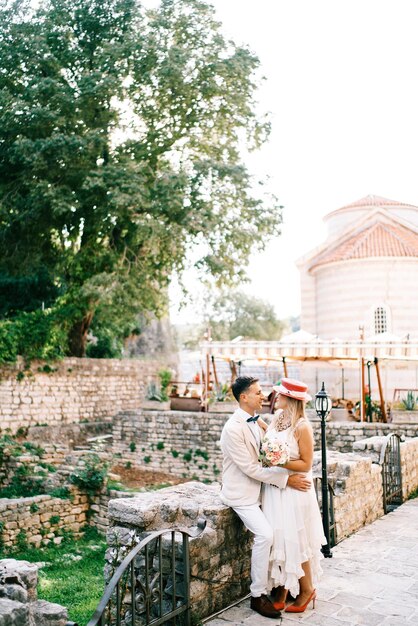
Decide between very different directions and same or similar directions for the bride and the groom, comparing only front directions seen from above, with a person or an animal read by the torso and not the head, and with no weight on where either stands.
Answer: very different directions

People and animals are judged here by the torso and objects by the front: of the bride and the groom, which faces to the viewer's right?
the groom

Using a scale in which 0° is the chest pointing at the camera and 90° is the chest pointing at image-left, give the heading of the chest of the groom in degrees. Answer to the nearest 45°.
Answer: approximately 270°

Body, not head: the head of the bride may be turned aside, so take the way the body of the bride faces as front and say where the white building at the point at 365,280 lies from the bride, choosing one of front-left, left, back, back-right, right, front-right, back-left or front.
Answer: right

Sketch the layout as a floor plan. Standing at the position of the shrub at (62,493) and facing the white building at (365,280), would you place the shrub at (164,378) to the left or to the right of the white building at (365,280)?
left

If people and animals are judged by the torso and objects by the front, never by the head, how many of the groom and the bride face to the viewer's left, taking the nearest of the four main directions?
1

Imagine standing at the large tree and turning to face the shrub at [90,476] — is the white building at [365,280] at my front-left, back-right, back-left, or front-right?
back-left

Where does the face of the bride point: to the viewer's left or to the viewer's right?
to the viewer's left

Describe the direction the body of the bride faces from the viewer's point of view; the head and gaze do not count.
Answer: to the viewer's left

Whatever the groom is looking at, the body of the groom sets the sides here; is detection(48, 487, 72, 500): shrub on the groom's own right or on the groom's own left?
on the groom's own left

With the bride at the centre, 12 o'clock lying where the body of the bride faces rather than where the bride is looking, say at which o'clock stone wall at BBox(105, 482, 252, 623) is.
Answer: The stone wall is roughly at 12 o'clock from the bride.

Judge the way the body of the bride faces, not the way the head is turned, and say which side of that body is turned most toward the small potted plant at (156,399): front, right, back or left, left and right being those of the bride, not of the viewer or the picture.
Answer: right

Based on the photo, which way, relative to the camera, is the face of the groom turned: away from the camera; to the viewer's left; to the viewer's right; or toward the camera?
to the viewer's right

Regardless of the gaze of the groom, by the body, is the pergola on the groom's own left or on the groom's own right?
on the groom's own left
